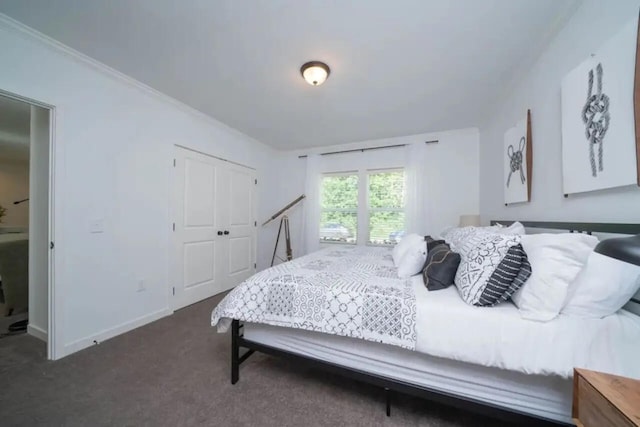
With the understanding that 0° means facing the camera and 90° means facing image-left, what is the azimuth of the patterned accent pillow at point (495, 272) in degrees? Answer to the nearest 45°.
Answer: approximately 45°

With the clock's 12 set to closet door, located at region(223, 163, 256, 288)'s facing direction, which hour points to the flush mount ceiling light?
The flush mount ceiling light is roughly at 1 o'clock from the closet door.

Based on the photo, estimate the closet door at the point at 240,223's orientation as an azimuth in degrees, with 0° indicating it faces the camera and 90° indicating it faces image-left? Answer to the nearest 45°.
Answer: approximately 315°

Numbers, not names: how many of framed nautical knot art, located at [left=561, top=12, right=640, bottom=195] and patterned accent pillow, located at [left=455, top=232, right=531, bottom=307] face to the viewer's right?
0

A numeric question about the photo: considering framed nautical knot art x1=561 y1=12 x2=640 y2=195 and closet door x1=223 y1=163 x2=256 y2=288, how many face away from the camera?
0

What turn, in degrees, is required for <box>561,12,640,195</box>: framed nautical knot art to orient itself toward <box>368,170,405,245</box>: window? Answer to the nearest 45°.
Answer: approximately 90° to its right

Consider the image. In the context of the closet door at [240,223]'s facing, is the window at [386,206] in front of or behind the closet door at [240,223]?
in front

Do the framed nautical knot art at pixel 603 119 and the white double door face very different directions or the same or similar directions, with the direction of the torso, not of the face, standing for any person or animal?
very different directions

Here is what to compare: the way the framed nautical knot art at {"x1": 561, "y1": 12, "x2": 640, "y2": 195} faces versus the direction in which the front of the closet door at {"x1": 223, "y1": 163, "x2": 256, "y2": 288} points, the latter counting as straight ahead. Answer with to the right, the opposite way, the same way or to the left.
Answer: the opposite way

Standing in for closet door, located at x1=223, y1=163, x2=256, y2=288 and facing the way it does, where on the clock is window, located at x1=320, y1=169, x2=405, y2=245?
The window is roughly at 11 o'clock from the closet door.

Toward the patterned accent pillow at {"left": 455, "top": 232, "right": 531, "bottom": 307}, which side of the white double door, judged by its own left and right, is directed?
front
